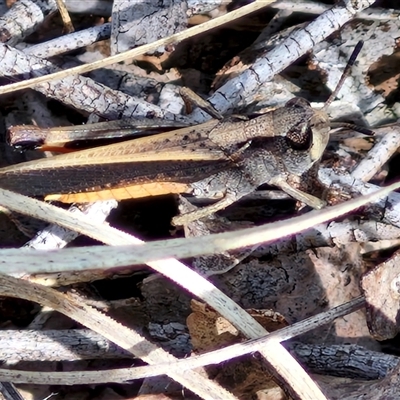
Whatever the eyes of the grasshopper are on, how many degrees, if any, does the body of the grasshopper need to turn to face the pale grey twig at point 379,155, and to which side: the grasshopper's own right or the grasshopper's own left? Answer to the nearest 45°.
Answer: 0° — it already faces it

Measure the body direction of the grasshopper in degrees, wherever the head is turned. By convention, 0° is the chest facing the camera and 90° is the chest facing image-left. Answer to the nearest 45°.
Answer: approximately 270°

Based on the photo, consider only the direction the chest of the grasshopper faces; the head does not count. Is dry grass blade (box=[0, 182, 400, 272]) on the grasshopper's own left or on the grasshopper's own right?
on the grasshopper's own right
